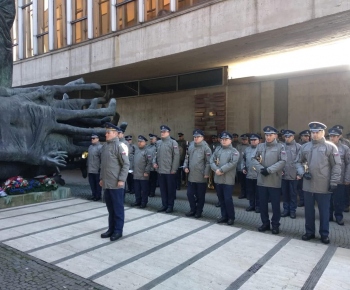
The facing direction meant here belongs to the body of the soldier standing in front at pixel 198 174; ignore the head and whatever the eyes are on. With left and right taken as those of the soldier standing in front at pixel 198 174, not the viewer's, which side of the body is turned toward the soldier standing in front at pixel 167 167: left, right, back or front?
right

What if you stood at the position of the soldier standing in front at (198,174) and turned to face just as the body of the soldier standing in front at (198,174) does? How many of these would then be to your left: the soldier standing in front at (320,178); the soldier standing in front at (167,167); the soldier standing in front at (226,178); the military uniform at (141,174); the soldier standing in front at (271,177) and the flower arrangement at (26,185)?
3

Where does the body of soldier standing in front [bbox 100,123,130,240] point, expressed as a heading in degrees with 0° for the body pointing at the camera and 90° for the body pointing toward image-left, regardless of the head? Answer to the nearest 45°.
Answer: approximately 45°

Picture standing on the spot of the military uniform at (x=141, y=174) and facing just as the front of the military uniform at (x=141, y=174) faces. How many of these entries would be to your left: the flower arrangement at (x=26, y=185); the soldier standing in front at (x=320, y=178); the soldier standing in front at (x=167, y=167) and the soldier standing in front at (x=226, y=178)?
3

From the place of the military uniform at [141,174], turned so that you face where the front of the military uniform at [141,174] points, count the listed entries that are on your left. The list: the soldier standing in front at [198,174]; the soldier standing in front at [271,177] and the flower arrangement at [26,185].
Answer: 2

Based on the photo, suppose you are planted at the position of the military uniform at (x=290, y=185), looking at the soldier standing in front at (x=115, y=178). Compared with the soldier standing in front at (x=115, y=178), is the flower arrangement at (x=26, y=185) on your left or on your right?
right

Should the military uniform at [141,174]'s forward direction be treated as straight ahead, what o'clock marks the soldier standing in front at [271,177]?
The soldier standing in front is roughly at 9 o'clock from the military uniform.

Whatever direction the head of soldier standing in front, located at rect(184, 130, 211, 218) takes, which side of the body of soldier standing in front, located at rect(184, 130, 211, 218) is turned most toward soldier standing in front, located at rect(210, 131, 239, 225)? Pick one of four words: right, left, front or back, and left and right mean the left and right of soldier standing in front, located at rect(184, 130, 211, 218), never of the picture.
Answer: left

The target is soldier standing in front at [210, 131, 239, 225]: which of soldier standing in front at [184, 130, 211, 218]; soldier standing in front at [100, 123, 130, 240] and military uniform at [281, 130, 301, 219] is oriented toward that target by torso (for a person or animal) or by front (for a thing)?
the military uniform

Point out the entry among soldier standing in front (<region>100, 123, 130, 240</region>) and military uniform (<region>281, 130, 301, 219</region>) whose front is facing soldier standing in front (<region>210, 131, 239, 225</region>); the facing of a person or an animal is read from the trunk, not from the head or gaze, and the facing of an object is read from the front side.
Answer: the military uniform
